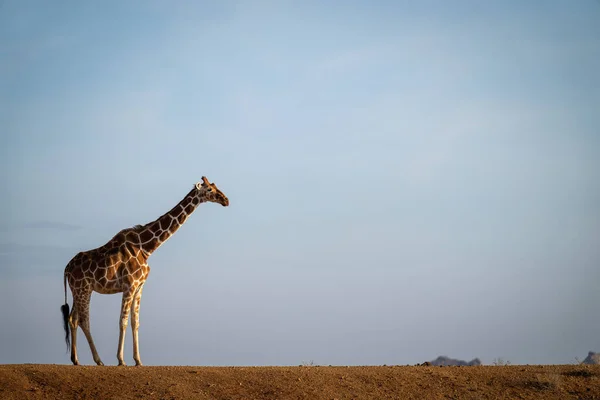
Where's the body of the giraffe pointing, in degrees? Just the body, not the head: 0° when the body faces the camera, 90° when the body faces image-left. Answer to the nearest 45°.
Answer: approximately 270°
